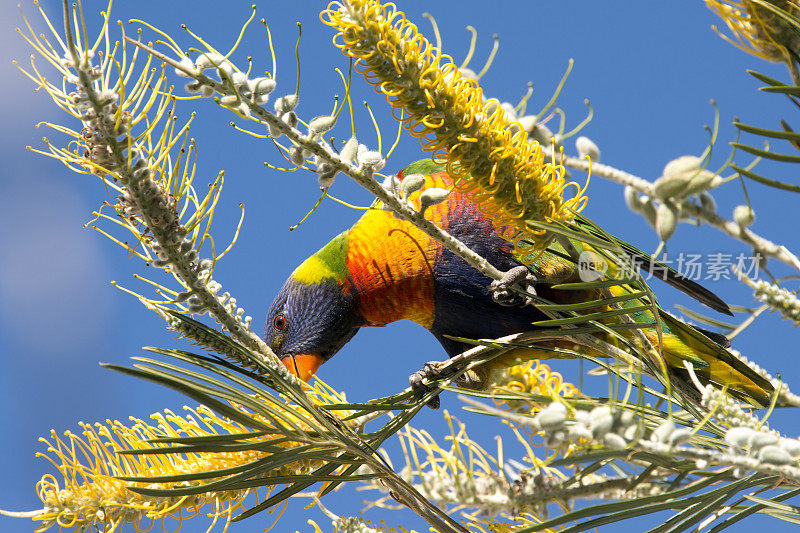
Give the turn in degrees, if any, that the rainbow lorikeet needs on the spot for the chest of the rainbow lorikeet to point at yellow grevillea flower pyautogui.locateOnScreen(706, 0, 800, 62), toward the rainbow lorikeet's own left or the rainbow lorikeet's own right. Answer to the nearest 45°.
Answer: approximately 135° to the rainbow lorikeet's own left

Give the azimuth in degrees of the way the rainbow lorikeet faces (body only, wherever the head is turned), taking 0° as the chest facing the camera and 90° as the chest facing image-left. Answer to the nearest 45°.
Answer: approximately 90°
